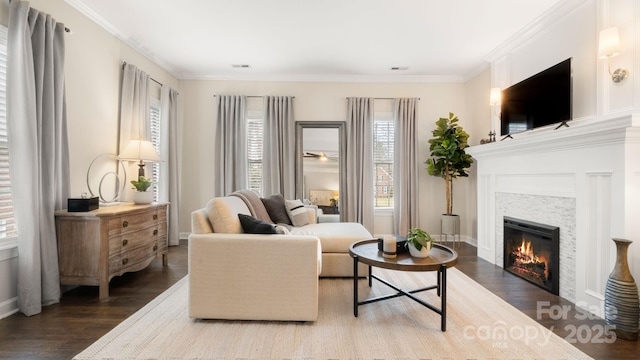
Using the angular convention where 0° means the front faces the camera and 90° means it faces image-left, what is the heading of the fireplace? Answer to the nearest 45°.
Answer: approximately 45°

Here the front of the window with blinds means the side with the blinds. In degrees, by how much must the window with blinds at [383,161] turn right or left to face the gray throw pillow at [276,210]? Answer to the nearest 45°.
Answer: approximately 45° to its right

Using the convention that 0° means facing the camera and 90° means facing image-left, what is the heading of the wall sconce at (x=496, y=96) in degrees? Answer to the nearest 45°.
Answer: approximately 45°

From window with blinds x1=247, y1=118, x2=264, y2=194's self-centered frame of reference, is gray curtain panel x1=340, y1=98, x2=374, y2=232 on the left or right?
on its left

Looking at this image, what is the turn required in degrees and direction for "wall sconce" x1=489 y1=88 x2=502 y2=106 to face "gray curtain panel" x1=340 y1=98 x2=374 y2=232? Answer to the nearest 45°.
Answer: approximately 45° to its right

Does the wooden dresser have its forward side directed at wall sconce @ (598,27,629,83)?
yes

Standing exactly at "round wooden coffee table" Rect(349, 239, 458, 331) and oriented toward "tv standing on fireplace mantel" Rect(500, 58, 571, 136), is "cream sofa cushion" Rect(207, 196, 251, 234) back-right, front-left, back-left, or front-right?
back-left

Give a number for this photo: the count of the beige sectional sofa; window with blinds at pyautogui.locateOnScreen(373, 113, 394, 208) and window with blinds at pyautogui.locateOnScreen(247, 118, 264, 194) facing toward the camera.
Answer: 2
